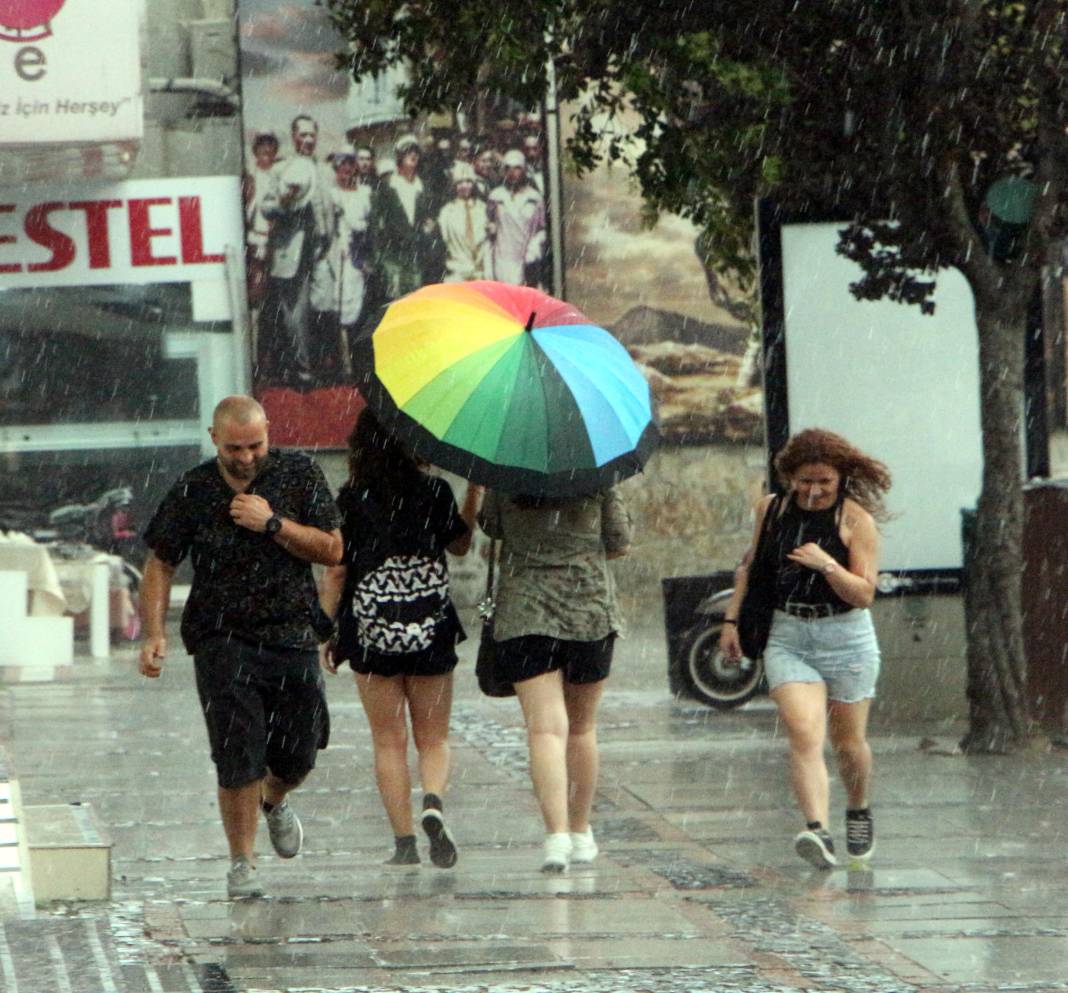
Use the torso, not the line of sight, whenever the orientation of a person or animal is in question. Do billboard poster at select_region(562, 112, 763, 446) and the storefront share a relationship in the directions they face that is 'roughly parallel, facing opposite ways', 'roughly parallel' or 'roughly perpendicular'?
roughly parallel

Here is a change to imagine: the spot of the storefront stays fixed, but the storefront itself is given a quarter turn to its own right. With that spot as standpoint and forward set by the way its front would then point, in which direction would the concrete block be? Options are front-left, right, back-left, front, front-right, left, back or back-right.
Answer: left

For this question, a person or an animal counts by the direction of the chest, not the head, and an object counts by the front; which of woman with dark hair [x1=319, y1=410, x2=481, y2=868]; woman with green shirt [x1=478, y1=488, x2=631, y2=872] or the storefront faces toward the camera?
the storefront

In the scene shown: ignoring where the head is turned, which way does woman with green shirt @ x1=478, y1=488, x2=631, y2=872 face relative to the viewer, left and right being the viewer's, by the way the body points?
facing away from the viewer

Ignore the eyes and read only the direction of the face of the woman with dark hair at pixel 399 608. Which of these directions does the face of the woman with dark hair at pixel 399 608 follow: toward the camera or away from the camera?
away from the camera

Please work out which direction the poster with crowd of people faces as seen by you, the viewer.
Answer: facing the viewer

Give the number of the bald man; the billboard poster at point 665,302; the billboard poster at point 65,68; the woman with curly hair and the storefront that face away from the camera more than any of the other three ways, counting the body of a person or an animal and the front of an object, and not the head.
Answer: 0

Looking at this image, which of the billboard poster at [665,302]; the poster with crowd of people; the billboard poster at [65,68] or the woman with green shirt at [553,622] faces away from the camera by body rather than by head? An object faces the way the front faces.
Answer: the woman with green shirt

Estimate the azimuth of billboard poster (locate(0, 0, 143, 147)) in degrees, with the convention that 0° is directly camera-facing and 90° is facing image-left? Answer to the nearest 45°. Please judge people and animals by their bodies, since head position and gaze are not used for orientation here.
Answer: approximately 0°

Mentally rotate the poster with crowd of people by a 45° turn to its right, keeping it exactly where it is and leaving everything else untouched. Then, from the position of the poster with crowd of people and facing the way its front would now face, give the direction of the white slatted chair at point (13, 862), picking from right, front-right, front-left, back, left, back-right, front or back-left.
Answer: front-left

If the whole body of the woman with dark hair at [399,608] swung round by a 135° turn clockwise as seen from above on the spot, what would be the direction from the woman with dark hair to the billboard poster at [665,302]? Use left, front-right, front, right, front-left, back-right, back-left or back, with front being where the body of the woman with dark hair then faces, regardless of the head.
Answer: back-left

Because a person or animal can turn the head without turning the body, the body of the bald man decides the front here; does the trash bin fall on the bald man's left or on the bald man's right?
on the bald man's left

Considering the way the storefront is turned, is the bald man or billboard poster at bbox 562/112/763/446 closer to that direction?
the bald man

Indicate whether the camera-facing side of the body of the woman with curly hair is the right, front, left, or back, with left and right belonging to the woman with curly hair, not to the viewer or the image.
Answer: front

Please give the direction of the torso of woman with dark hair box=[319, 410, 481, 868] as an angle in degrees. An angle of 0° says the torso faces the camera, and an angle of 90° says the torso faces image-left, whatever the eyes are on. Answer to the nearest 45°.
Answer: approximately 180°

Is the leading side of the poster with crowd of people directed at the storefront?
no

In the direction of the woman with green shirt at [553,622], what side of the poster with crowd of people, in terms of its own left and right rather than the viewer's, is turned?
front

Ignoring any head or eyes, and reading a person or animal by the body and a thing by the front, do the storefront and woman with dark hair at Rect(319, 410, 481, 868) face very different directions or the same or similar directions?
very different directions

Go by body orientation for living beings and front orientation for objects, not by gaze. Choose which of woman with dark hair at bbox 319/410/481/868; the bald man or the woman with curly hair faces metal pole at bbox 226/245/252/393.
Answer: the woman with dark hair
